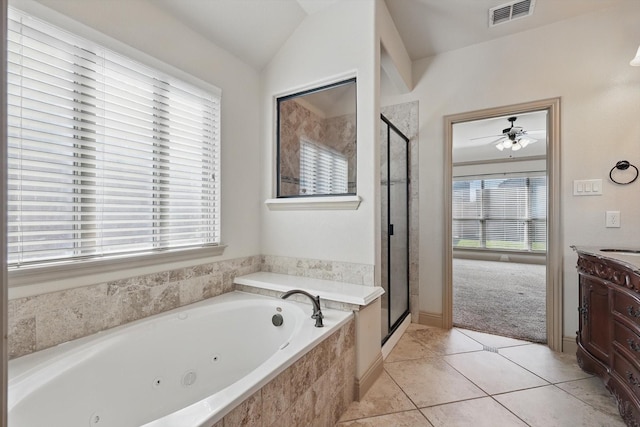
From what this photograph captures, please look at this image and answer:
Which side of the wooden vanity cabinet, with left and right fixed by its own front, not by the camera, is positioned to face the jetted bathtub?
front

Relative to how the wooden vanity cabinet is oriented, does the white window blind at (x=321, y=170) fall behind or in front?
in front

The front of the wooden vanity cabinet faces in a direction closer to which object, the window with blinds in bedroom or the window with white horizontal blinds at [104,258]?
the window with white horizontal blinds

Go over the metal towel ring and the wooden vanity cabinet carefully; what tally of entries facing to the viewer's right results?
0

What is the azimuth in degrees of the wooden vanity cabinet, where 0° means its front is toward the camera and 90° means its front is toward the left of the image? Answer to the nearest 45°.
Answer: approximately 45°

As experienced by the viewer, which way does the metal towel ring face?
facing the viewer

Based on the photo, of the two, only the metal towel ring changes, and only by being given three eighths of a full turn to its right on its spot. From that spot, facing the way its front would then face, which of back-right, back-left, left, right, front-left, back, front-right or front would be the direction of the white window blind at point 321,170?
left
